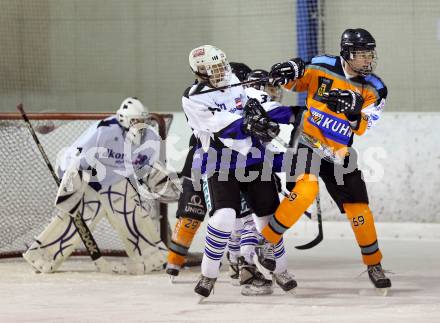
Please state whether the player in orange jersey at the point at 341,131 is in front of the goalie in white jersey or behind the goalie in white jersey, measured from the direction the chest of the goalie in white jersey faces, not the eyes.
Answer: in front

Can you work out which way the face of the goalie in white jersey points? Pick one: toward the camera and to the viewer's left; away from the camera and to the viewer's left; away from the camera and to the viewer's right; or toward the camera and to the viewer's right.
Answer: toward the camera and to the viewer's right

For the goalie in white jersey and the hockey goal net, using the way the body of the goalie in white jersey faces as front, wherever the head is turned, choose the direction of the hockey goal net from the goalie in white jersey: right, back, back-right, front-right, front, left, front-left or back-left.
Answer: back

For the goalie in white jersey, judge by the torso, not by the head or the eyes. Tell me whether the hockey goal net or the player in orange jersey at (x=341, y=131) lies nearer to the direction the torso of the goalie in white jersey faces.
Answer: the player in orange jersey

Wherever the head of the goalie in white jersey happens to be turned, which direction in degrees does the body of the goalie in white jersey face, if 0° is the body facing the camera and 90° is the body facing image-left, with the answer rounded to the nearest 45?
approximately 315°
